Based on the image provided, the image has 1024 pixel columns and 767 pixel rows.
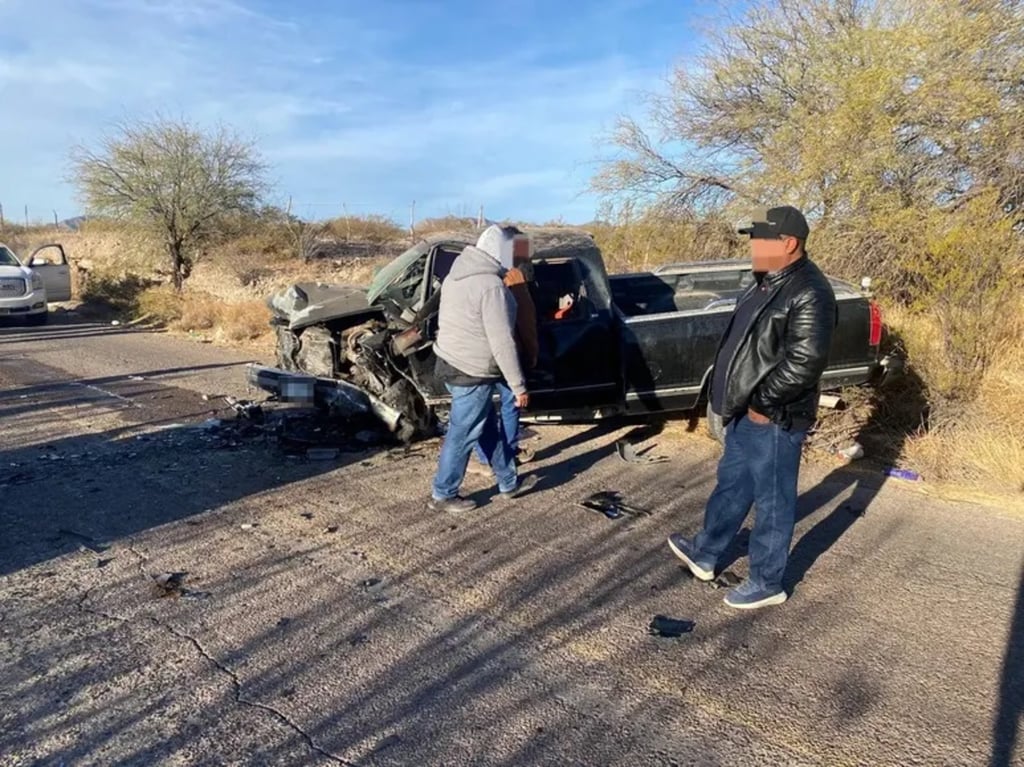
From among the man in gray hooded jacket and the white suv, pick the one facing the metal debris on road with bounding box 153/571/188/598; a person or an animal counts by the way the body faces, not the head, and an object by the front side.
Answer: the white suv

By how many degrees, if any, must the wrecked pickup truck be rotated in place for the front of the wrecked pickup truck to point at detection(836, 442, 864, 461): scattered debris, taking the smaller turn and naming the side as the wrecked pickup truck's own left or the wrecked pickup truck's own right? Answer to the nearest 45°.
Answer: approximately 135° to the wrecked pickup truck's own left

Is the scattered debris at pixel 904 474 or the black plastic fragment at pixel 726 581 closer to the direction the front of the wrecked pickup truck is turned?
the black plastic fragment

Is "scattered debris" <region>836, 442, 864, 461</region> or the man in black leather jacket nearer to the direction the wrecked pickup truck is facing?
the man in black leather jacket

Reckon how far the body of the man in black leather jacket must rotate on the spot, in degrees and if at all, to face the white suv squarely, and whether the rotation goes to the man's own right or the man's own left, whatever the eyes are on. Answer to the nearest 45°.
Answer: approximately 45° to the man's own right

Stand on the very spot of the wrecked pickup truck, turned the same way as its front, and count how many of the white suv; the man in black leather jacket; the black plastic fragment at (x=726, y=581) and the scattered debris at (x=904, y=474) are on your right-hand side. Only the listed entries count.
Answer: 1

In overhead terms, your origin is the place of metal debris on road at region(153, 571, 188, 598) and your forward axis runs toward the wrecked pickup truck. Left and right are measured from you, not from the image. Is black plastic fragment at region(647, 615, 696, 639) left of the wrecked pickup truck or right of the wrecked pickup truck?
right

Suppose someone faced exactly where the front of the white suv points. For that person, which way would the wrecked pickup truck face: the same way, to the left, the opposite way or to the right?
to the right

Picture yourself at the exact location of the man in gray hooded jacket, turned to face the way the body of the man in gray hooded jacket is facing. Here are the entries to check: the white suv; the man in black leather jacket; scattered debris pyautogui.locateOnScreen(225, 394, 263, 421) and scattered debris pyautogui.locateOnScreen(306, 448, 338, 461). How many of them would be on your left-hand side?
3

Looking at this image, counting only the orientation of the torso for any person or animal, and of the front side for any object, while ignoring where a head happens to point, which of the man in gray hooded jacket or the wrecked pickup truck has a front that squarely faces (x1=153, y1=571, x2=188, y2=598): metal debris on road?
the wrecked pickup truck
